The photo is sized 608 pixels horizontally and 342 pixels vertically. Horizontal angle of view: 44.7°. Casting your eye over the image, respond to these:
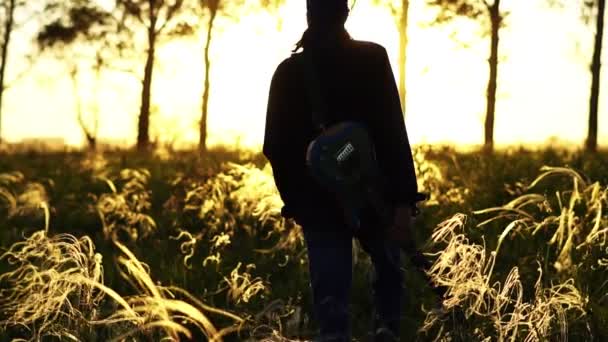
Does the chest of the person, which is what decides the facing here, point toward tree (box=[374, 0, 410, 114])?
yes

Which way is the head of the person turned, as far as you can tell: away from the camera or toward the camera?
away from the camera

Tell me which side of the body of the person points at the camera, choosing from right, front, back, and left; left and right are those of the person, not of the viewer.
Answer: back

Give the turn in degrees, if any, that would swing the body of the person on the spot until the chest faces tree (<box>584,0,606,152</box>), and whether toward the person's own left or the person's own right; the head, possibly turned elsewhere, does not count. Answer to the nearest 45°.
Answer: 0° — they already face it

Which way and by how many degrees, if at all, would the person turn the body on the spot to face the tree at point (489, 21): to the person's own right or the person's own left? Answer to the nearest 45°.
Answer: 0° — they already face it
